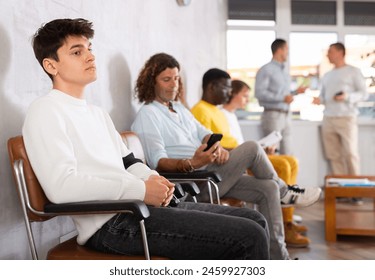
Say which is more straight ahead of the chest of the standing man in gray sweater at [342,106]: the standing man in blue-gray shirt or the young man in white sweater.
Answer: the standing man in blue-gray shirt

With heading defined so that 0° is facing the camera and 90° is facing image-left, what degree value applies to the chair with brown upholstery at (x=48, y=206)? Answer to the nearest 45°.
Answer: approximately 270°

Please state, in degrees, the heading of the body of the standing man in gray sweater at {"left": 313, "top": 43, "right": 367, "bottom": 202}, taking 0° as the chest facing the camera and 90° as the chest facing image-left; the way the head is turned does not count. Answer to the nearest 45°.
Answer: approximately 45°

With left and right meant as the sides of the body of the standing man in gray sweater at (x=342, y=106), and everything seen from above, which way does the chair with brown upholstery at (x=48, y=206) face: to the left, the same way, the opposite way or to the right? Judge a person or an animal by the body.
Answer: the opposite way

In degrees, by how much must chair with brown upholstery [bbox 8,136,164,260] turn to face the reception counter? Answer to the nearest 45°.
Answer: approximately 45° to its left

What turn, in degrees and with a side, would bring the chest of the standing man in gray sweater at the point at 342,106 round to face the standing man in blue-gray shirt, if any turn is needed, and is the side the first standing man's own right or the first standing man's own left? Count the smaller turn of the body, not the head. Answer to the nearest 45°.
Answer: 0° — they already face them

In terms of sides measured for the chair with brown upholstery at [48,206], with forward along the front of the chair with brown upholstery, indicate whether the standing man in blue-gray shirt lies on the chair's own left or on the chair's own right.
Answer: on the chair's own left

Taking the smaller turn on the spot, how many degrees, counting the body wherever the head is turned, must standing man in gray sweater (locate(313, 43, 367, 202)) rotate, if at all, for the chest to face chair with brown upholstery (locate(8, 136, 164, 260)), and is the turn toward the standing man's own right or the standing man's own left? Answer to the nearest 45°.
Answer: approximately 45° to the standing man's own left

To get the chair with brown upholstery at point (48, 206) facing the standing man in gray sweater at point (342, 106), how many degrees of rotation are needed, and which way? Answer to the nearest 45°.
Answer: approximately 45° to its left

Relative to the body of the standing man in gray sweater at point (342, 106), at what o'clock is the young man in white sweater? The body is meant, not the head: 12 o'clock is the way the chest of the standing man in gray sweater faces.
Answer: The young man in white sweater is roughly at 11 o'clock from the standing man in gray sweater.

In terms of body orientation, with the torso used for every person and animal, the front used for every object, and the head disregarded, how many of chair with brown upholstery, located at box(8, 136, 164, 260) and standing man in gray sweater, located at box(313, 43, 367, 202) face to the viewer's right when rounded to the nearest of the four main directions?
1
